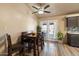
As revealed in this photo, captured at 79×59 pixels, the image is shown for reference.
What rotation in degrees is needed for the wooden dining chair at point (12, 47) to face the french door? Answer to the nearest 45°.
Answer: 0° — it already faces it

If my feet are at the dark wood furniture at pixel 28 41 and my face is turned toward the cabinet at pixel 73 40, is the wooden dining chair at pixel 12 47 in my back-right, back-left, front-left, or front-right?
back-right

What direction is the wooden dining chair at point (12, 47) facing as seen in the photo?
to the viewer's right

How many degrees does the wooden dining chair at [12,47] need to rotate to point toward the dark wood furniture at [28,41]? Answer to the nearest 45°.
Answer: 0° — it already faces it
